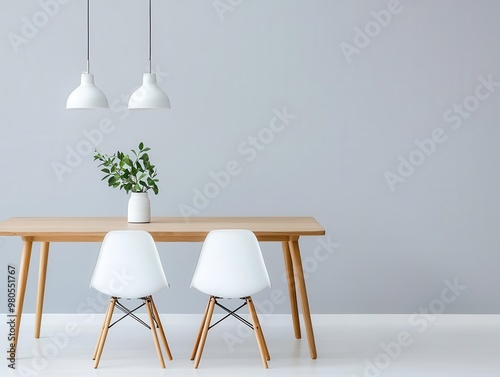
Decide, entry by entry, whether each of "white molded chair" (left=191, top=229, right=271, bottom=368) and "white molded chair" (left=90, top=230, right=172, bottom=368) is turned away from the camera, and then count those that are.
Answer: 2

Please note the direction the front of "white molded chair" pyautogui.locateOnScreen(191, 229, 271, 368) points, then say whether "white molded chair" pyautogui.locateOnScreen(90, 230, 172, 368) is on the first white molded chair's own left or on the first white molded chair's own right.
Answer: on the first white molded chair's own left

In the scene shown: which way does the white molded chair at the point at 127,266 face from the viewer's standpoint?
away from the camera

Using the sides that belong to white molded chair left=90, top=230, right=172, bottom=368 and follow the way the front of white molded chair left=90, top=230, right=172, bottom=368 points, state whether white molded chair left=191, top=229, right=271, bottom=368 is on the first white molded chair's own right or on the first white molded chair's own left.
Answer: on the first white molded chair's own right

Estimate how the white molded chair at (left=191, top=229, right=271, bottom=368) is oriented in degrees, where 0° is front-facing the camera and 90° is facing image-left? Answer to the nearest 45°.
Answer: approximately 180°
